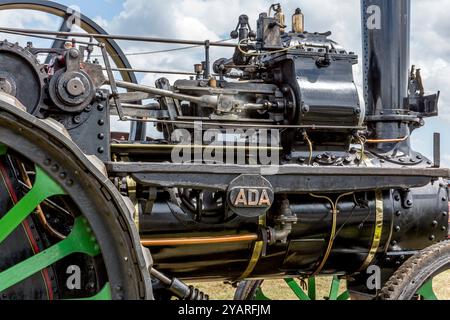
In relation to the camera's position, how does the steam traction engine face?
facing to the right of the viewer
